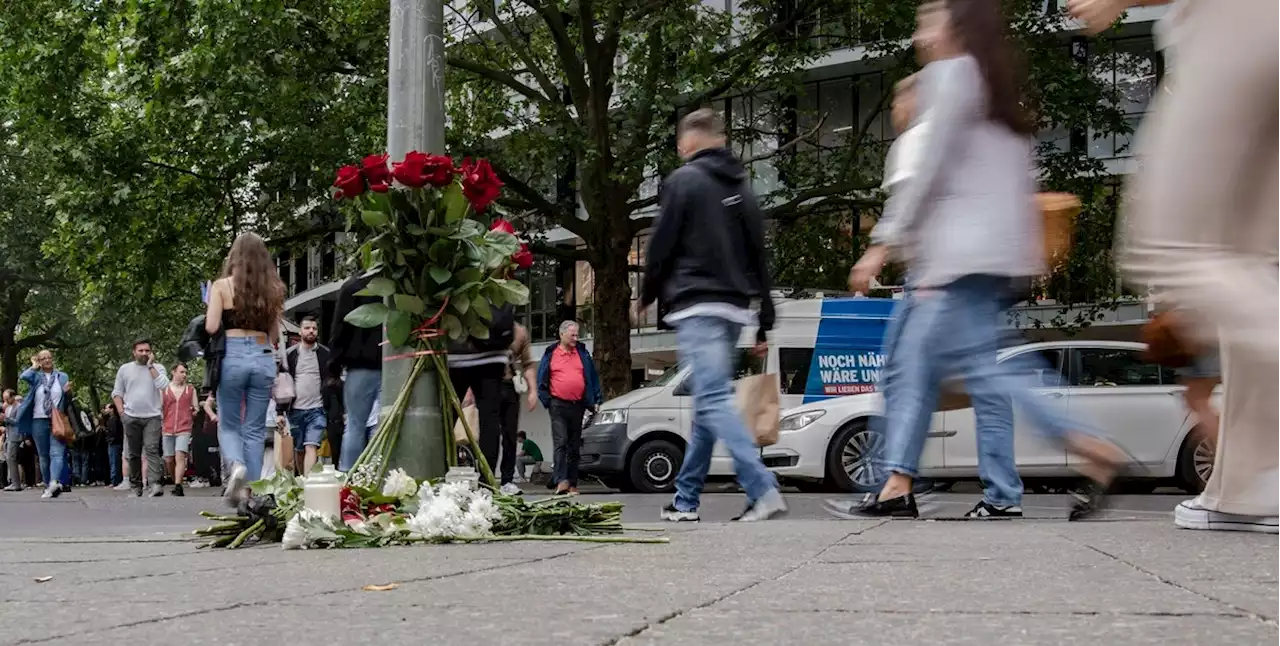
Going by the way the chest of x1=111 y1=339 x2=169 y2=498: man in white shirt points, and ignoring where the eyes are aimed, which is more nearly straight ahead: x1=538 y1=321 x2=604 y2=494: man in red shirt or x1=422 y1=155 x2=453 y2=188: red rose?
the red rose

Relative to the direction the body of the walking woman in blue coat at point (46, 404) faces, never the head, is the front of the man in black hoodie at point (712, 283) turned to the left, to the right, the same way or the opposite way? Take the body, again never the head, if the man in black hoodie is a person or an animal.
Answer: the opposite way

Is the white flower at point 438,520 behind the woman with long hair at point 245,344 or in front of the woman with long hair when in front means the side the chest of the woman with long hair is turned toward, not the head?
behind

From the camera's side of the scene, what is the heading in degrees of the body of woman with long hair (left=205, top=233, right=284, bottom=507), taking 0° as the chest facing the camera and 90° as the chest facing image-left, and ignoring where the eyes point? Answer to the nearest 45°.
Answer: approximately 180°

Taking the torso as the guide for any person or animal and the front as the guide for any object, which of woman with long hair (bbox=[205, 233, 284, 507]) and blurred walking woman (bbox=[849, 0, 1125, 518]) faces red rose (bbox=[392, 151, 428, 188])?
the blurred walking woman

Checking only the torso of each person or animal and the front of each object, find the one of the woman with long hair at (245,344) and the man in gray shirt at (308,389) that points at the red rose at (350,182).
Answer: the man in gray shirt

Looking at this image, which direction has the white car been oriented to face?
to the viewer's left

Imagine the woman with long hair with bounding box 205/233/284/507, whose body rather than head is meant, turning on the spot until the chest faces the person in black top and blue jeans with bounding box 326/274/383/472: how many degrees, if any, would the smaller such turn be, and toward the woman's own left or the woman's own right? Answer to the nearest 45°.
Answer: approximately 45° to the woman's own right

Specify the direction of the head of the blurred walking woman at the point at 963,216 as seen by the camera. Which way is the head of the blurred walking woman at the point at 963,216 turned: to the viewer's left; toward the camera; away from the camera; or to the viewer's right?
to the viewer's left
